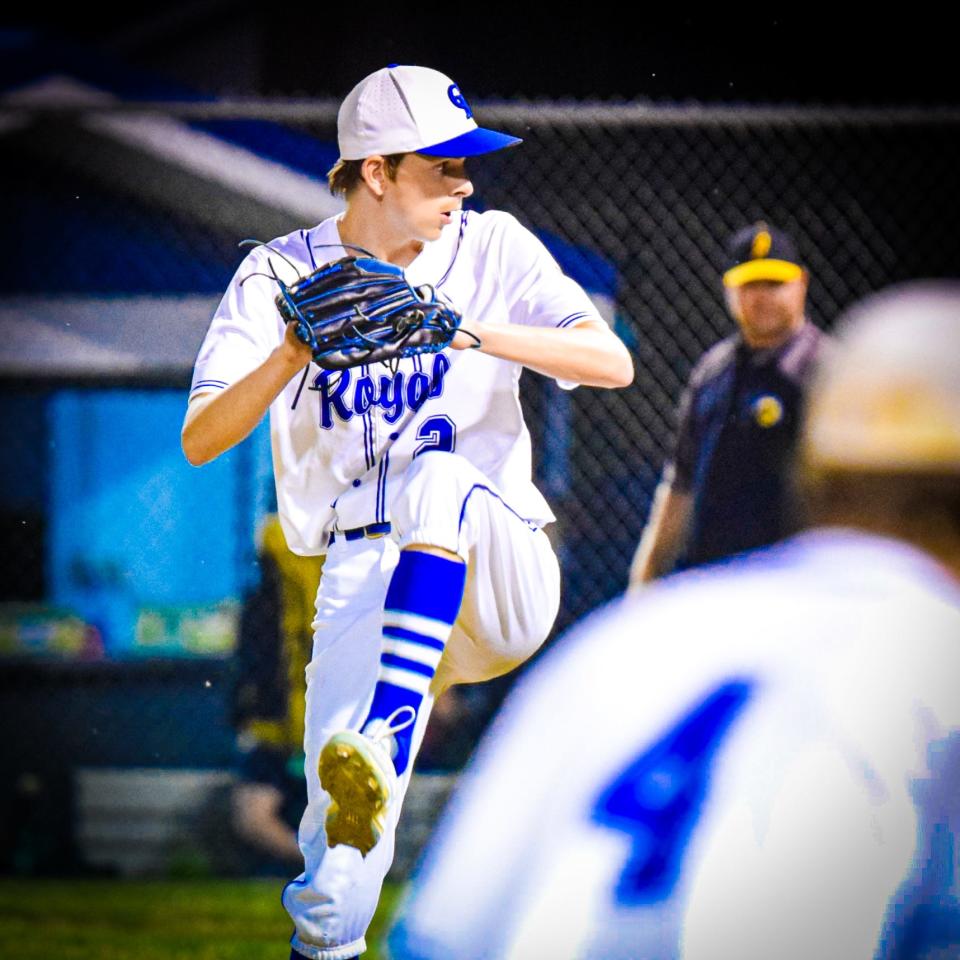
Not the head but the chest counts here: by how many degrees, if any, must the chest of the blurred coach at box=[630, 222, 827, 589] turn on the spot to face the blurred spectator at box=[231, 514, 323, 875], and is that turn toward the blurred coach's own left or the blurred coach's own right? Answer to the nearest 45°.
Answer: approximately 90° to the blurred coach's own right

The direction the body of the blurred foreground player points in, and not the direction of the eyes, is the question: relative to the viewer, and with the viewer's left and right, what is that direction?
facing away from the viewer and to the right of the viewer

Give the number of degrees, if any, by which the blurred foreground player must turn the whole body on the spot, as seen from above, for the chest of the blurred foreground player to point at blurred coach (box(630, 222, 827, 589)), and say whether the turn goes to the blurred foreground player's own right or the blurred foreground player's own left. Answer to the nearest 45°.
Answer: approximately 45° to the blurred foreground player's own left

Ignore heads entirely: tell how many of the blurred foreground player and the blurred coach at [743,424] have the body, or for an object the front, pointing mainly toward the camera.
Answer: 1

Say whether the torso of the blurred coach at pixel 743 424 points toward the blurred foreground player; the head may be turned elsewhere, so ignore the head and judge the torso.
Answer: yes

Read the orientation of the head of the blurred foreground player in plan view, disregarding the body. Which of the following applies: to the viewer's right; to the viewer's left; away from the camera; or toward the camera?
away from the camera

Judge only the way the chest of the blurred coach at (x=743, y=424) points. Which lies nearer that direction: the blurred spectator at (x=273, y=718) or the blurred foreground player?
the blurred foreground player

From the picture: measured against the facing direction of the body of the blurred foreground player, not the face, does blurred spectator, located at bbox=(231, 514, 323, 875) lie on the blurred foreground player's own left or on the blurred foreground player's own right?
on the blurred foreground player's own left
